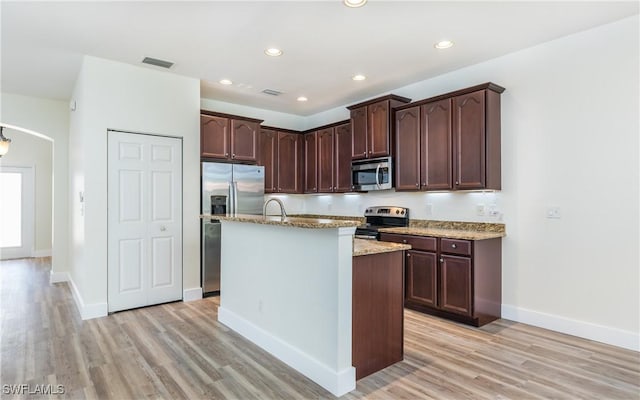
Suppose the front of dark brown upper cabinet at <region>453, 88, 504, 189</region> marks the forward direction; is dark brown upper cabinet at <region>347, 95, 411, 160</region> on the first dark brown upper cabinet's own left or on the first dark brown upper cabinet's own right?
on the first dark brown upper cabinet's own right

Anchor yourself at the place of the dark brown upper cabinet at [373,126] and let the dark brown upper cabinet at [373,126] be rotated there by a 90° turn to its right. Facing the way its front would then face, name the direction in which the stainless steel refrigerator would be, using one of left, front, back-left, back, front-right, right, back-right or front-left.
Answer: front-left

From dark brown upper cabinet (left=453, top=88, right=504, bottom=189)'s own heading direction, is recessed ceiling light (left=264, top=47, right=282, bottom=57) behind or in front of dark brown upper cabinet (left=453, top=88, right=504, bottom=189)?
in front

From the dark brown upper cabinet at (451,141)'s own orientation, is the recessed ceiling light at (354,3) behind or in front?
in front

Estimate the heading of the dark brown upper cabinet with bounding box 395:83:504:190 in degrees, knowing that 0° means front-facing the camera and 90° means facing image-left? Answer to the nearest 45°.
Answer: approximately 45°

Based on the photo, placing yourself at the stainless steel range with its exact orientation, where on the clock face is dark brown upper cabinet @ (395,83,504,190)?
The dark brown upper cabinet is roughly at 9 o'clock from the stainless steel range.

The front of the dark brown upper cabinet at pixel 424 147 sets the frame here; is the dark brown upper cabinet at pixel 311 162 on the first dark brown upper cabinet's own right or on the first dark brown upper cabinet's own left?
on the first dark brown upper cabinet's own right

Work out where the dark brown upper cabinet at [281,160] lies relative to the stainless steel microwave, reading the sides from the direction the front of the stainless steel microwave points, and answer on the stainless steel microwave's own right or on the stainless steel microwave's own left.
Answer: on the stainless steel microwave's own right

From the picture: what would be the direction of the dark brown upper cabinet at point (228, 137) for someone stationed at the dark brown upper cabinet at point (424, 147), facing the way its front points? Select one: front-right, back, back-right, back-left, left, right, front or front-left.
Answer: front-right

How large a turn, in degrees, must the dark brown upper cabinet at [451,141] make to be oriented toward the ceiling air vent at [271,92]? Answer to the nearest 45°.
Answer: approximately 45° to its right
